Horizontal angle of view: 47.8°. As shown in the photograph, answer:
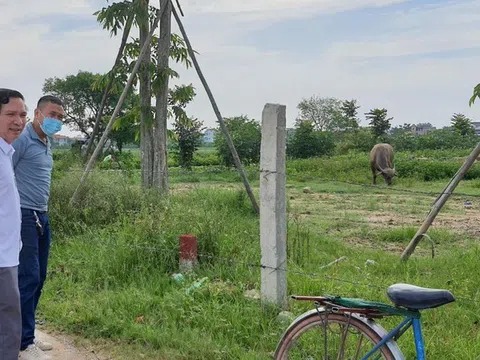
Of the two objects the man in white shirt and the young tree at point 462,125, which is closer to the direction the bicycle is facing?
the young tree

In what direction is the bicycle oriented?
to the viewer's right

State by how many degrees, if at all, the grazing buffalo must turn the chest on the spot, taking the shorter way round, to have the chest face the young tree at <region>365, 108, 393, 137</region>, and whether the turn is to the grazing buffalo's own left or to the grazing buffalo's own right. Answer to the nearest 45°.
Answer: approximately 135° to the grazing buffalo's own left

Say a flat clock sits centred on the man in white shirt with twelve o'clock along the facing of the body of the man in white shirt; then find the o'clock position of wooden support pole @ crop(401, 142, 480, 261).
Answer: The wooden support pole is roughly at 10 o'clock from the man in white shirt.

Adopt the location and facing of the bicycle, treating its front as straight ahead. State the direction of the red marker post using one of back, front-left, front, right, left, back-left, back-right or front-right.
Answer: back-left

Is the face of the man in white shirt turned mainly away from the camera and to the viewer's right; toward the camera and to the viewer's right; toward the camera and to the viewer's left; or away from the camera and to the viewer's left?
toward the camera and to the viewer's right

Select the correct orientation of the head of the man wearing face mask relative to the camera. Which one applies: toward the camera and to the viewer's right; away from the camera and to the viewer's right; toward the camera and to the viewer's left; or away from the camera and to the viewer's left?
toward the camera and to the viewer's right

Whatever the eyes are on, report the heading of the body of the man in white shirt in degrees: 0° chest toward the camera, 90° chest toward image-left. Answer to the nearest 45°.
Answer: approximately 315°
